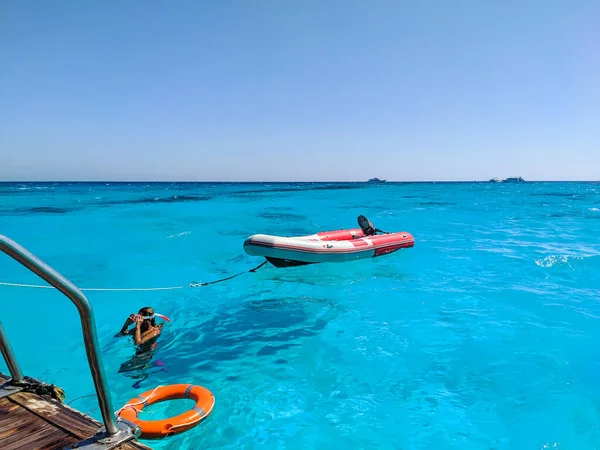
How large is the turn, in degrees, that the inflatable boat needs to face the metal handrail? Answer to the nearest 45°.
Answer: approximately 45° to its left

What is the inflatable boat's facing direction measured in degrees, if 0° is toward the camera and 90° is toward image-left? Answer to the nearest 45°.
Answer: approximately 45°

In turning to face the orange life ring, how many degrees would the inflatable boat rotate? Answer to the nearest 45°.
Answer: approximately 45° to its left
